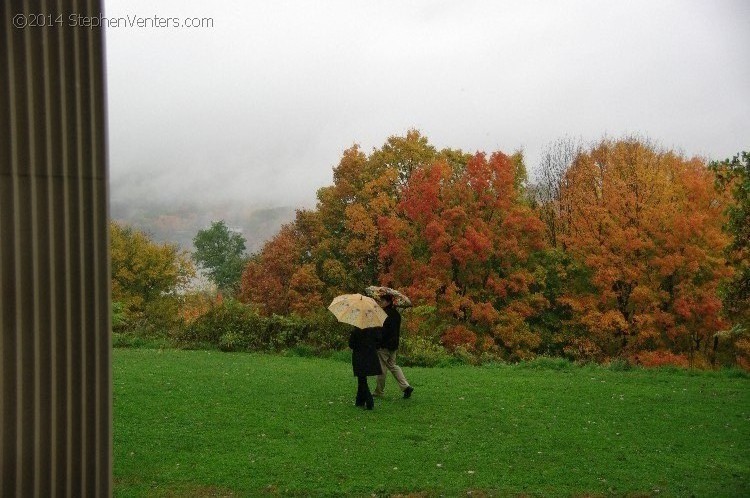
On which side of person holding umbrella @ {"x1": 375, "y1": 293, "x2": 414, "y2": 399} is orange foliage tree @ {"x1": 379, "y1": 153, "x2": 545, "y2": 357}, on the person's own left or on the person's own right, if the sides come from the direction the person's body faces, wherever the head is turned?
on the person's own right

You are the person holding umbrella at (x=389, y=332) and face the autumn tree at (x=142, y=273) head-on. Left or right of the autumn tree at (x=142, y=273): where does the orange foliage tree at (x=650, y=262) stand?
right

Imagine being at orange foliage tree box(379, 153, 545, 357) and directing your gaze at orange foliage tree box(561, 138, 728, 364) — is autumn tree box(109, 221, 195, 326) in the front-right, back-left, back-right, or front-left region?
back-left

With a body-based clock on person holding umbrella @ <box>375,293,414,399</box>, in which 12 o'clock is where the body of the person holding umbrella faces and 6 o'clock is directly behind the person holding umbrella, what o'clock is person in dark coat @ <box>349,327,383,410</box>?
The person in dark coat is roughly at 10 o'clock from the person holding umbrella.
